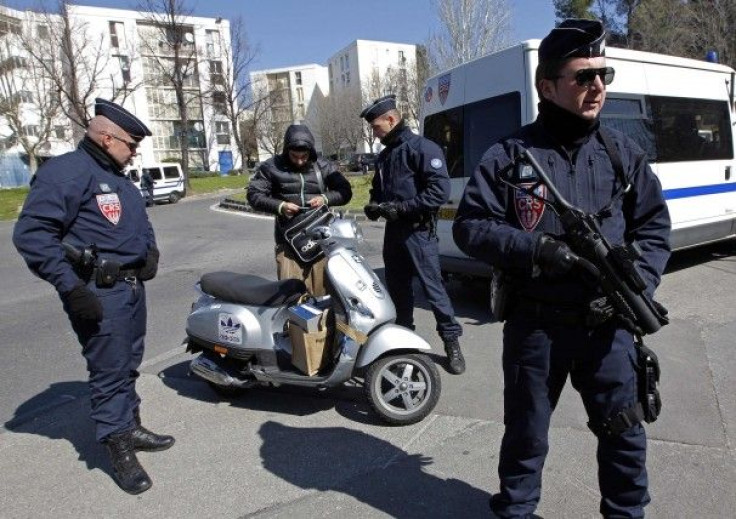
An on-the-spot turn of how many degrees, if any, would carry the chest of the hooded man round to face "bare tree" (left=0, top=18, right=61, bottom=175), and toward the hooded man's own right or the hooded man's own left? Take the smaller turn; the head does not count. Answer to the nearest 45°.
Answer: approximately 135° to the hooded man's own right

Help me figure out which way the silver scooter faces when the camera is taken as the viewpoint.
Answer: facing the viewer and to the right of the viewer

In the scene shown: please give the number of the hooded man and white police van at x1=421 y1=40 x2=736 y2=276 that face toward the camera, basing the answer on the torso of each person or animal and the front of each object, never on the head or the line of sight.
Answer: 1

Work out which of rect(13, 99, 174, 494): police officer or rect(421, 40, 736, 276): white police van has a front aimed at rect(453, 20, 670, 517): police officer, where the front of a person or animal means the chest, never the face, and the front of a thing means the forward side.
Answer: rect(13, 99, 174, 494): police officer

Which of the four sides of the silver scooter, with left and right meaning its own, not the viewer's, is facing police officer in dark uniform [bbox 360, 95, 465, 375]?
left

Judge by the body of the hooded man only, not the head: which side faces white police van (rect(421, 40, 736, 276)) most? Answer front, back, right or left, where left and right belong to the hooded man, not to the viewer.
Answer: left

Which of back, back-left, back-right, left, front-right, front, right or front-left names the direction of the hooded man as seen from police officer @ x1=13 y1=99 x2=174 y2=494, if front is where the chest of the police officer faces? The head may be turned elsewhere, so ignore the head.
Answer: left

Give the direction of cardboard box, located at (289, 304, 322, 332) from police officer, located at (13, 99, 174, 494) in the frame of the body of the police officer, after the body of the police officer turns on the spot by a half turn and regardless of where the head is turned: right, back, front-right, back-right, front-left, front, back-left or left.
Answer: back-right

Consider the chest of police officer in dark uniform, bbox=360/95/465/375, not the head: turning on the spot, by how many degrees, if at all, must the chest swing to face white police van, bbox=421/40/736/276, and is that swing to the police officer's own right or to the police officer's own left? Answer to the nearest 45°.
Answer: approximately 180°

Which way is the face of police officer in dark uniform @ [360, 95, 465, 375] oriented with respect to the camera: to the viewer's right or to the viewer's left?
to the viewer's left

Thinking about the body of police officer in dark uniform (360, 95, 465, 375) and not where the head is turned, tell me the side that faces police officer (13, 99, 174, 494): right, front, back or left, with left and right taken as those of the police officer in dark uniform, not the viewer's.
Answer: front

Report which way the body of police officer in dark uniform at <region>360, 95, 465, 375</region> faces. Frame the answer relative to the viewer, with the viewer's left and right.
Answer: facing the viewer and to the left of the viewer

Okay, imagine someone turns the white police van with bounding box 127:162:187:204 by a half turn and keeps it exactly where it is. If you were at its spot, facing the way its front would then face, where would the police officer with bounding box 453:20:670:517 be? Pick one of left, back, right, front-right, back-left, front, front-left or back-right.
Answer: back-right
